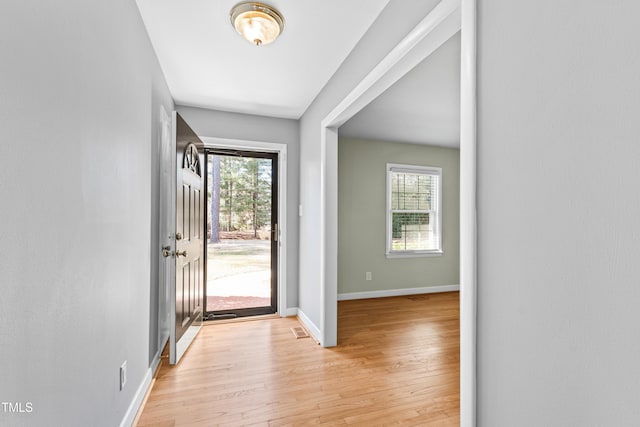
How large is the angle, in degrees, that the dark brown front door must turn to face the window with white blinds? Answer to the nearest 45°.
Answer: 0° — it already faces it

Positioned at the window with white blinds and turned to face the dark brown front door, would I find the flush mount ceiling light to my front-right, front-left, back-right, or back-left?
front-left

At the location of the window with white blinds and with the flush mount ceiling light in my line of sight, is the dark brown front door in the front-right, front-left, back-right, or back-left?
front-right

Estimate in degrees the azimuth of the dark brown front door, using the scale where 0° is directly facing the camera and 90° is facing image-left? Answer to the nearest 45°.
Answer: approximately 270°
